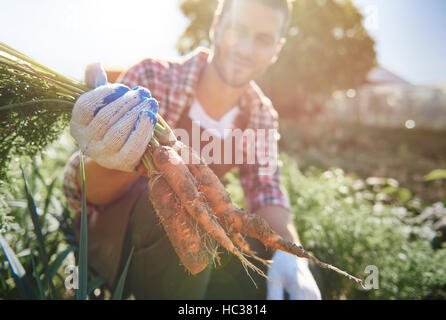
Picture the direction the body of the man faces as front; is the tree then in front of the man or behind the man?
behind

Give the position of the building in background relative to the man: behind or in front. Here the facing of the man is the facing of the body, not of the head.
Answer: behind

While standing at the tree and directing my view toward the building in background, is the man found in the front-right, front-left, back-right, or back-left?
back-right

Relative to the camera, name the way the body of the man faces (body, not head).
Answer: toward the camera

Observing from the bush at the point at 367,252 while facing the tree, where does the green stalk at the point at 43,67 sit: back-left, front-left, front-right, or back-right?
back-left
